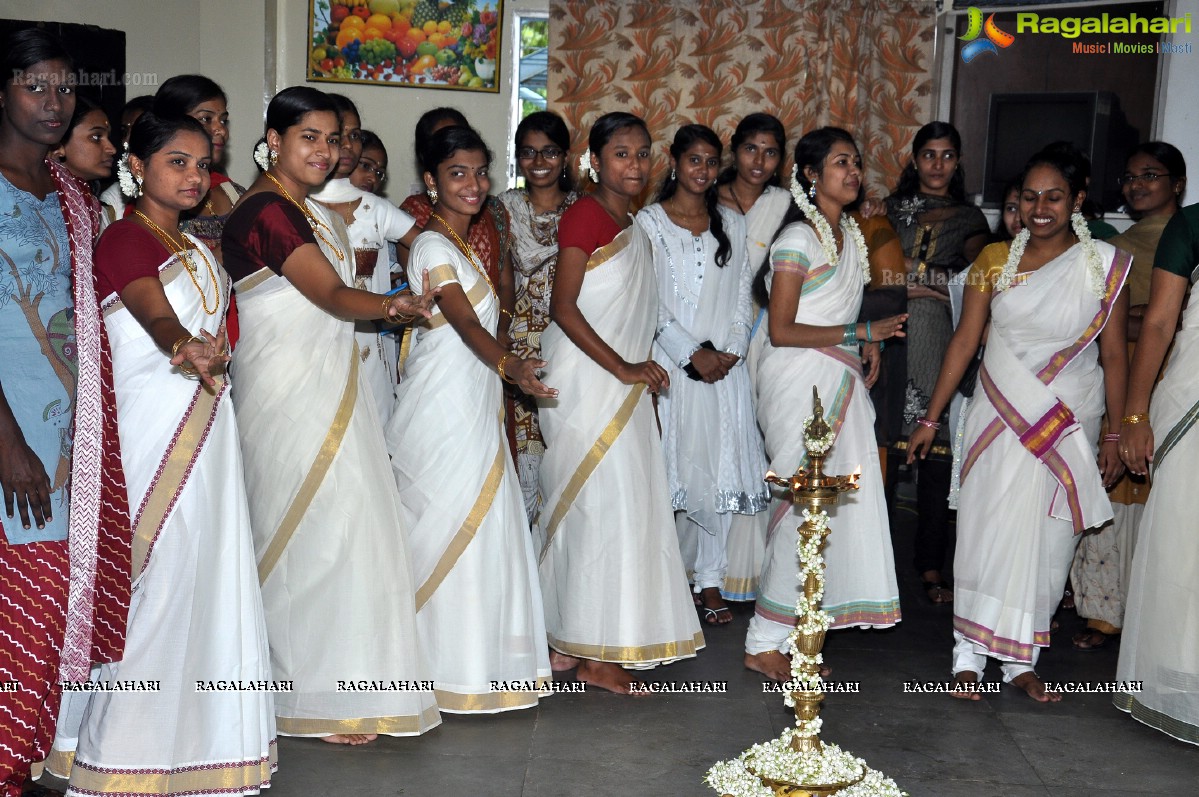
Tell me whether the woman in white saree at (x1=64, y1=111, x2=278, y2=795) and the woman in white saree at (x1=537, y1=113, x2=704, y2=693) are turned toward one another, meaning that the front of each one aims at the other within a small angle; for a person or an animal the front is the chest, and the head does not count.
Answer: no

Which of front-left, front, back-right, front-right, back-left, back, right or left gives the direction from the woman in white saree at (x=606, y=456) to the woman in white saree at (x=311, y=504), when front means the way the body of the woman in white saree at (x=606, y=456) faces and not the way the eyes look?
right

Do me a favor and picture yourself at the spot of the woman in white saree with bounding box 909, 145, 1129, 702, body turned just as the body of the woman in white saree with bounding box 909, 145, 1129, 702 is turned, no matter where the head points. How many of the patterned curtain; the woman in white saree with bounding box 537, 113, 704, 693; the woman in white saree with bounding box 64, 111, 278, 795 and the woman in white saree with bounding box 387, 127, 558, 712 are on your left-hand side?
0

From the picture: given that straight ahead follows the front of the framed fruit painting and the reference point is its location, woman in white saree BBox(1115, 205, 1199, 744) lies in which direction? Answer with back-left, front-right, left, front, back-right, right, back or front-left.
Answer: front-left

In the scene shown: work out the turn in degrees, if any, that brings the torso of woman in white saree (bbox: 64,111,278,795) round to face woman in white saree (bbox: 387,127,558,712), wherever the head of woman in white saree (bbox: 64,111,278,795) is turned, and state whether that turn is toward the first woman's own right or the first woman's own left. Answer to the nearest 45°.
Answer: approximately 90° to the first woman's own left

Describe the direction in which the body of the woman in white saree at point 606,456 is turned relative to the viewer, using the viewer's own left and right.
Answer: facing the viewer and to the right of the viewer

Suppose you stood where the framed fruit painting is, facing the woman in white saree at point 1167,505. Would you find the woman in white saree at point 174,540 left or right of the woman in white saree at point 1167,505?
right

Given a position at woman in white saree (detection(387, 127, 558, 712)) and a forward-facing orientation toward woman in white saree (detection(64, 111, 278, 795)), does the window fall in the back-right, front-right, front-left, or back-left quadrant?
back-right

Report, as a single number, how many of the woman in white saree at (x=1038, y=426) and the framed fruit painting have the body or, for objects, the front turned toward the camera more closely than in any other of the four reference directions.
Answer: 2

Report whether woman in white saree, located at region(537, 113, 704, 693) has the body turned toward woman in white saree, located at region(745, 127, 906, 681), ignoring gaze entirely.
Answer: no

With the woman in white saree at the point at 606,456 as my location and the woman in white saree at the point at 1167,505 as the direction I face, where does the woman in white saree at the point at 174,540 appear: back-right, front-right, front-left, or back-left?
back-right

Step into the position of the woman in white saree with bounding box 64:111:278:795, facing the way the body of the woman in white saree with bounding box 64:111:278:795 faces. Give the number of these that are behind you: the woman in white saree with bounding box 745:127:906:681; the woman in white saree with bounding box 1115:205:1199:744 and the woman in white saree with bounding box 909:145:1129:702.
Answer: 0

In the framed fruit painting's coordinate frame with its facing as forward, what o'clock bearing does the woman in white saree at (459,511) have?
The woman in white saree is roughly at 12 o'clock from the framed fruit painting.

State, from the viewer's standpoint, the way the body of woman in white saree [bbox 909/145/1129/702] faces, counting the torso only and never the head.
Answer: toward the camera

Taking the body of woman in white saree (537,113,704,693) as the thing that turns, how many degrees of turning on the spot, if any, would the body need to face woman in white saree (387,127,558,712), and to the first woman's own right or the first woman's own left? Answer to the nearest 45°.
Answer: approximately 90° to the first woman's own right

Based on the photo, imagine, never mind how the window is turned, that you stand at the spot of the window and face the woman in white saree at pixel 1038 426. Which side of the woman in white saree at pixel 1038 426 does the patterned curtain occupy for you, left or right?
left

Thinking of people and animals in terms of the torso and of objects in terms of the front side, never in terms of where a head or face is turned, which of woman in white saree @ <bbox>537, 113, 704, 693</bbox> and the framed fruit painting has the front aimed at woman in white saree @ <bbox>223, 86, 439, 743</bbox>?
the framed fruit painting

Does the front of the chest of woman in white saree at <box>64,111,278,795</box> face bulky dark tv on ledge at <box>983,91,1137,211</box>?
no

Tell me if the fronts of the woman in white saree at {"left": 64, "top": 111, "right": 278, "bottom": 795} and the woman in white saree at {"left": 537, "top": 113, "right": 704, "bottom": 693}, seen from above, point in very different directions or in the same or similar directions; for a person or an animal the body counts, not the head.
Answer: same or similar directions

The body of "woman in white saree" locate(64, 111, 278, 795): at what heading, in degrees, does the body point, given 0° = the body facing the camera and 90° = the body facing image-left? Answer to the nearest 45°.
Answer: approximately 315°

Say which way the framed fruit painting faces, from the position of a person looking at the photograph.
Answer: facing the viewer

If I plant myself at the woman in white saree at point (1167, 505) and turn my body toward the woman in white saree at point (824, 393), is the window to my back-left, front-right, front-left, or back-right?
front-right

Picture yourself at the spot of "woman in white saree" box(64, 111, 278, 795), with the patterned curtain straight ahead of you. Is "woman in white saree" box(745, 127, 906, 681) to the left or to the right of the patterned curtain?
right
